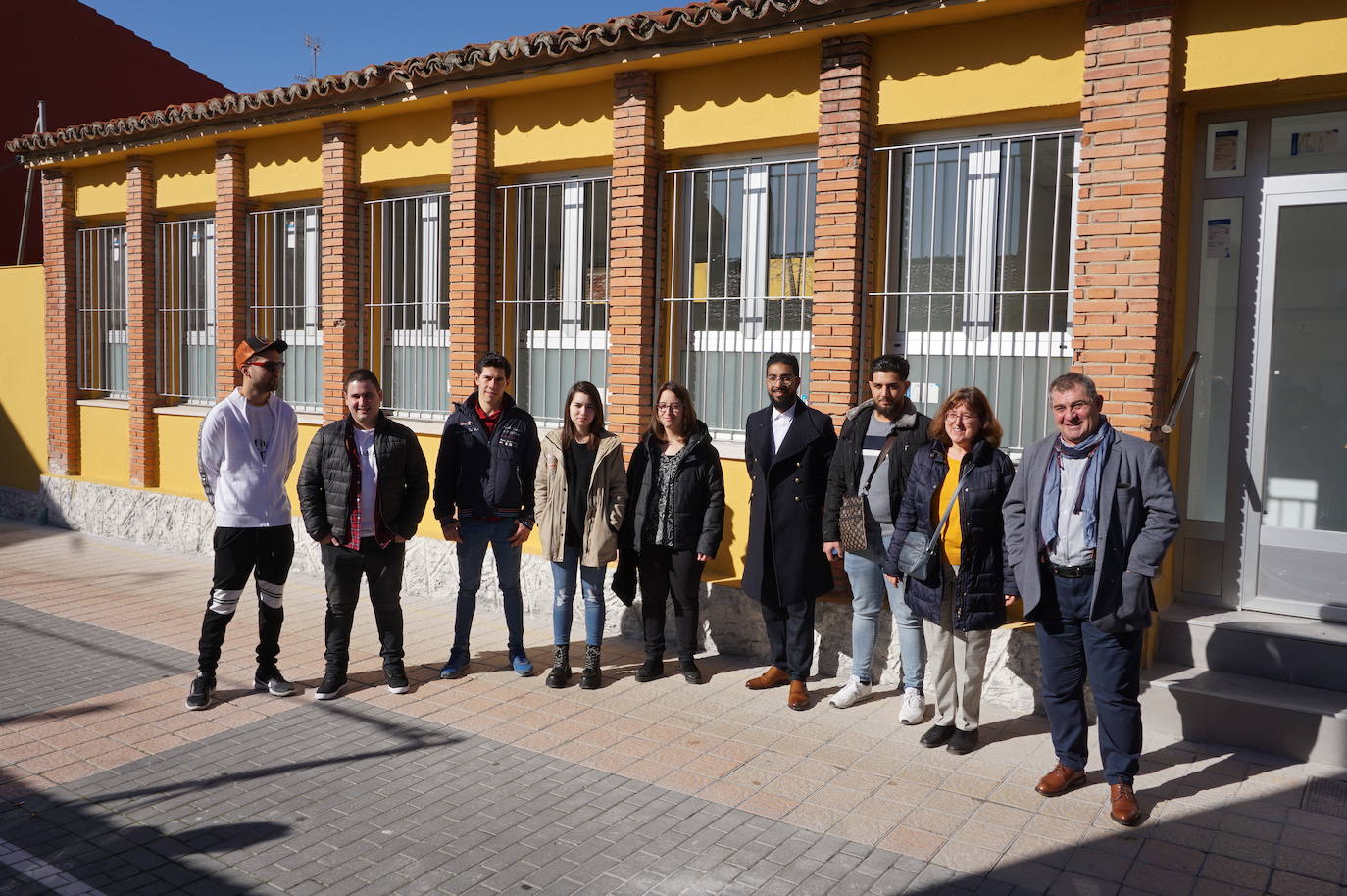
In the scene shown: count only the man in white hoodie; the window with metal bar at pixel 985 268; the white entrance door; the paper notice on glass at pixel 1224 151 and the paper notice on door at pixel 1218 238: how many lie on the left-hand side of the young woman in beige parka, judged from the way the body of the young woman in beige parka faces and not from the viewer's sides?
4

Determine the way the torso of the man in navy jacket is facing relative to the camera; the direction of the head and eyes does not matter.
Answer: toward the camera

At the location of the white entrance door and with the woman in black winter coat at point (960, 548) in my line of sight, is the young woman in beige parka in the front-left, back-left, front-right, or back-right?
front-right

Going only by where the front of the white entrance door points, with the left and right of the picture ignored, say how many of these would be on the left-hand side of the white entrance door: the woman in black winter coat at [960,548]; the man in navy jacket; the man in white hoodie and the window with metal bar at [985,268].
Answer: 0

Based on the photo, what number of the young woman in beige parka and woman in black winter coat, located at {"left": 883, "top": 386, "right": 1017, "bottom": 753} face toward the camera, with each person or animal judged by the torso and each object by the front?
2

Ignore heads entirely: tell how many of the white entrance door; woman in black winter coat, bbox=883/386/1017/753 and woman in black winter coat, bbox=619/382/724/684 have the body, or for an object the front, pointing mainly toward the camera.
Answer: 3

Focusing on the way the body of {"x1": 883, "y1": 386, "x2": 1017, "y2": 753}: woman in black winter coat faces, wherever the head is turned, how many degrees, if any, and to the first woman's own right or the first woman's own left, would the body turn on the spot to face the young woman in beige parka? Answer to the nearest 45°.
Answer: approximately 90° to the first woman's own right

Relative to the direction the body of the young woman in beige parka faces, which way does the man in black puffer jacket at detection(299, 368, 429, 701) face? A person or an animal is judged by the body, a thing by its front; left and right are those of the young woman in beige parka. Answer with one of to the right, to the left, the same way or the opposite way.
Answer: the same way

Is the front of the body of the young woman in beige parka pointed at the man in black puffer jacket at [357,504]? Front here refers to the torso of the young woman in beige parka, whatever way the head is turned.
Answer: no

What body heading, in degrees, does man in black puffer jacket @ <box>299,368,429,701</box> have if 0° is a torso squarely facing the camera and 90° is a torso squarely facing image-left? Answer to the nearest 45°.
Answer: approximately 0°

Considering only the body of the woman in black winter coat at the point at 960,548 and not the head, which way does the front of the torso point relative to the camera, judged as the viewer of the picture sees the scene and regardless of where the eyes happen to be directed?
toward the camera

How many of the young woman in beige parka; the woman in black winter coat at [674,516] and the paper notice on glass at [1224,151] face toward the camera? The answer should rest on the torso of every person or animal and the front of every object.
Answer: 3

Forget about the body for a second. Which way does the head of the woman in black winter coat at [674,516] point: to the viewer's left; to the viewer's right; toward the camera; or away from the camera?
toward the camera

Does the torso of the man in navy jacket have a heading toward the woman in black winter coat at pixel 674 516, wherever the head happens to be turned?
no

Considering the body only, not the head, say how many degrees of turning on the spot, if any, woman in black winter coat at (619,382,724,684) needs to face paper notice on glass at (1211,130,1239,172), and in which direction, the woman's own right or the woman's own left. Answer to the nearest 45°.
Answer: approximately 90° to the woman's own left

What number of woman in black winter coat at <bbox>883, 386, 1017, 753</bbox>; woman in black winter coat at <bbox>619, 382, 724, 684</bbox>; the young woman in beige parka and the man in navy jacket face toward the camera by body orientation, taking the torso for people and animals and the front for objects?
4

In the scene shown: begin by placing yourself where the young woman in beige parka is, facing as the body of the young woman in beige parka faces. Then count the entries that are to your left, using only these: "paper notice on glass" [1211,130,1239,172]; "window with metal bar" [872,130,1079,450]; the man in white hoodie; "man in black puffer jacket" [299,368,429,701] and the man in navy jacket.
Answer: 2

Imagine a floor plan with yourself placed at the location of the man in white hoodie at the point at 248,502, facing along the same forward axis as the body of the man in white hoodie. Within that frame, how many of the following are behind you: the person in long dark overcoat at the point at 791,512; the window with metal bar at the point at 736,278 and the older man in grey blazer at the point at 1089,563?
0

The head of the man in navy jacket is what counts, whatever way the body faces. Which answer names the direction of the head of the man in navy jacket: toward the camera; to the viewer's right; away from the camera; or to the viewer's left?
toward the camera

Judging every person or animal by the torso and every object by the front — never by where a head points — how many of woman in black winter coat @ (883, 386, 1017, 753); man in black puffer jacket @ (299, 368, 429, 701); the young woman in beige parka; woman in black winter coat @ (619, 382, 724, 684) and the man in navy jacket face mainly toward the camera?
5

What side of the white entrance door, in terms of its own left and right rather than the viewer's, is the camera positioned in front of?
front
